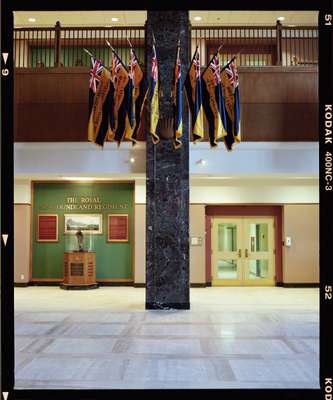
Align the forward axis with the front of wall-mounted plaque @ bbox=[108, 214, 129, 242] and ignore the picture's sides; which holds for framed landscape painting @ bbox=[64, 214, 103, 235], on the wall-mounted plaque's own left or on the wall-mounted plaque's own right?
on the wall-mounted plaque's own right

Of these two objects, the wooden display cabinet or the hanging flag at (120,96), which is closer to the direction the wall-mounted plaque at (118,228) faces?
the hanging flag

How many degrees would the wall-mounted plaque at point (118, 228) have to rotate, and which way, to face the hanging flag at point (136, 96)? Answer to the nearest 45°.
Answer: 0° — it already faces it

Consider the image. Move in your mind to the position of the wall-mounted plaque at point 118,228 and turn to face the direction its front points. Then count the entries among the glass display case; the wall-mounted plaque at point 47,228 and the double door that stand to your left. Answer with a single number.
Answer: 1

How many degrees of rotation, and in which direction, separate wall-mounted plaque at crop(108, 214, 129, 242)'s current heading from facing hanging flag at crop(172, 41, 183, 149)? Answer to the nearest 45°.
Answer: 0° — it already faces it

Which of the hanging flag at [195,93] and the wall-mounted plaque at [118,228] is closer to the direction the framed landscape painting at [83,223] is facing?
the hanging flag

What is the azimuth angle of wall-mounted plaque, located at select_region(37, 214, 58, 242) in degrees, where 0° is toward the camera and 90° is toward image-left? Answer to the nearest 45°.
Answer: approximately 0°
